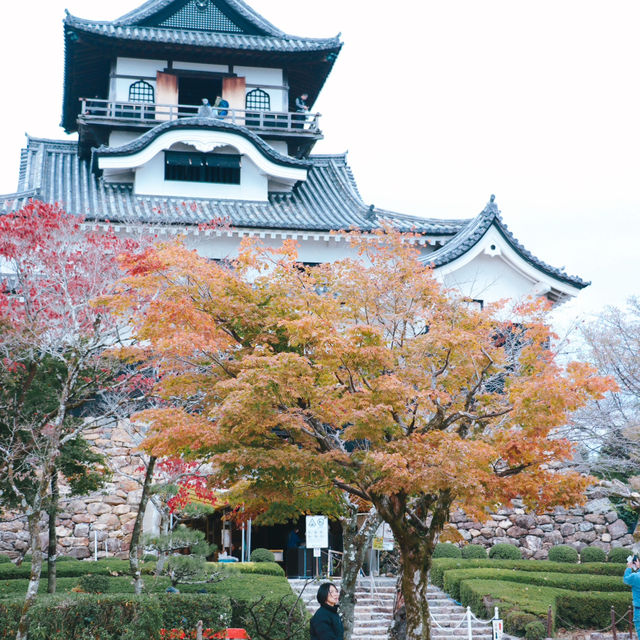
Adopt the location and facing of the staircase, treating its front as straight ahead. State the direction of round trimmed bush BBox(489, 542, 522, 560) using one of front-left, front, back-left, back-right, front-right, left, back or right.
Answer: back-left

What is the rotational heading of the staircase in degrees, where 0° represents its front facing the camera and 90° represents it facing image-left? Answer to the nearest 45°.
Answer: approximately 0°

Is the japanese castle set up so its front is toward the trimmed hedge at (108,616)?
yes

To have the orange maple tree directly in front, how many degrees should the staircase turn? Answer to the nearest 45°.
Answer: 0° — it already faces it

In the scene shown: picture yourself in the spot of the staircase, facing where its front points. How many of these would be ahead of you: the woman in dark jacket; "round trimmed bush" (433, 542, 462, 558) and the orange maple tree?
2

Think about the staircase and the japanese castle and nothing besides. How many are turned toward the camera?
2

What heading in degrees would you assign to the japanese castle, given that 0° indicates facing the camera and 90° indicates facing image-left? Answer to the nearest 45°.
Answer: approximately 0°

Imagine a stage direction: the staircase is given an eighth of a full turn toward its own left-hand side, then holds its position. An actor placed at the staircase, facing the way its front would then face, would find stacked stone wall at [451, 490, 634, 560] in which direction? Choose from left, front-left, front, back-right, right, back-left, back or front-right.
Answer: left
